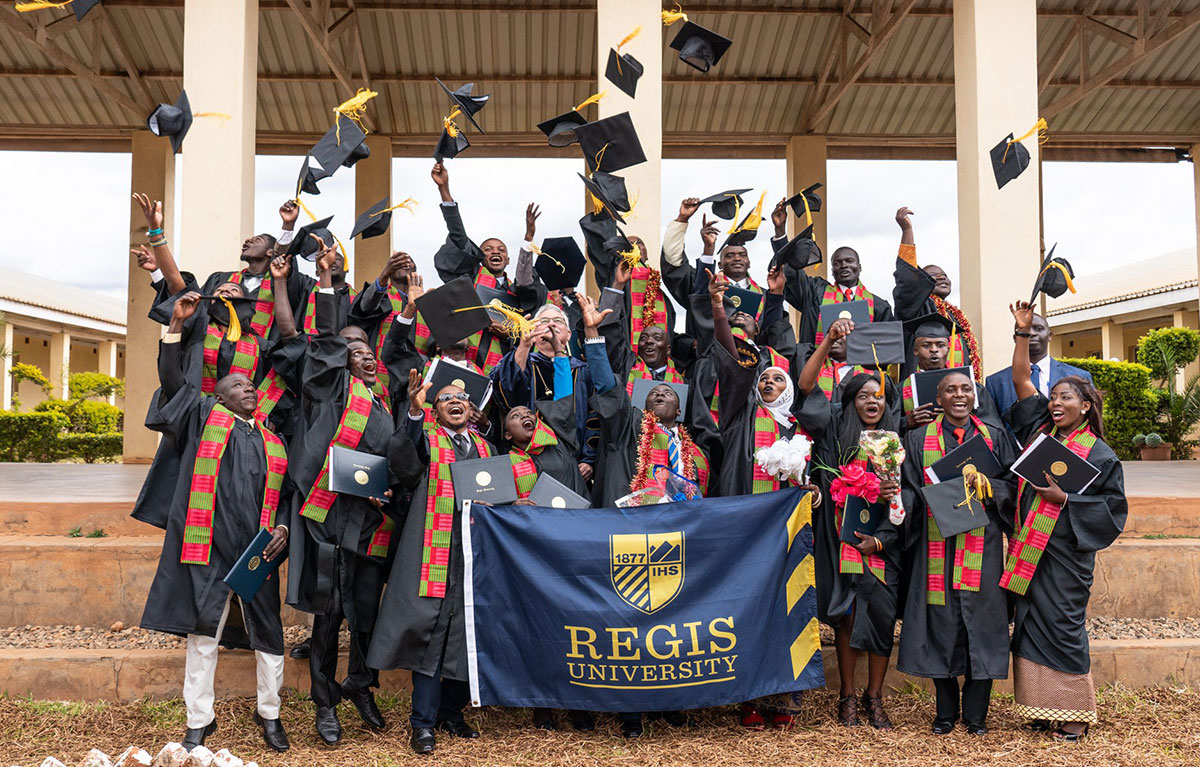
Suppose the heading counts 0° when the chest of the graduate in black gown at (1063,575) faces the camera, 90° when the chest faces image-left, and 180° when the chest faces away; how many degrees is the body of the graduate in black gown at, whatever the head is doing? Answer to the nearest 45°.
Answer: approximately 45°

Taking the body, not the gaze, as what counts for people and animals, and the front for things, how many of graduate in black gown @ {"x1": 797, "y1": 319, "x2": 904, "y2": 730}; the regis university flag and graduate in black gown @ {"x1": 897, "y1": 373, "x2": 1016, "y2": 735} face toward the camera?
3

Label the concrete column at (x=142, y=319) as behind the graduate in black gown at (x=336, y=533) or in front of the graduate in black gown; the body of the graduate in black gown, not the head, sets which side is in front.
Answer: behind

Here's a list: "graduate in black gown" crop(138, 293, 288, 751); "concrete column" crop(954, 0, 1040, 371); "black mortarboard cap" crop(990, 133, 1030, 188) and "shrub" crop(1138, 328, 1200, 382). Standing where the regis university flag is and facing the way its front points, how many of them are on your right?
1

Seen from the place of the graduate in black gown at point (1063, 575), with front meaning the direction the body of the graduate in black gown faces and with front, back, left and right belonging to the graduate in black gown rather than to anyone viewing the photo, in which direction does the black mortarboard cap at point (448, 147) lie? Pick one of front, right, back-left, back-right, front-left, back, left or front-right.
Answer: front-right

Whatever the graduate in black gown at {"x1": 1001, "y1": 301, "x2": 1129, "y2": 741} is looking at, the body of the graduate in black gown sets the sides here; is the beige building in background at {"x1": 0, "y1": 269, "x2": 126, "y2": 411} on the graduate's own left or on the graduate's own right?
on the graduate's own right

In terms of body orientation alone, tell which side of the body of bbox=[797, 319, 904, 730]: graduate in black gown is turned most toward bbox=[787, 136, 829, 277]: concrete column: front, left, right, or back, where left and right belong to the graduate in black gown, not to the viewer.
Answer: back

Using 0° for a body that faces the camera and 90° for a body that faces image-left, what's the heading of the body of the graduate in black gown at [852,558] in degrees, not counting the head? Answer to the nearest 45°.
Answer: approximately 0°

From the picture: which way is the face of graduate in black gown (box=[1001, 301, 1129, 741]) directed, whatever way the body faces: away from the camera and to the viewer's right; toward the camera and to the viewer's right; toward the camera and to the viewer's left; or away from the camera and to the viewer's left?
toward the camera and to the viewer's left

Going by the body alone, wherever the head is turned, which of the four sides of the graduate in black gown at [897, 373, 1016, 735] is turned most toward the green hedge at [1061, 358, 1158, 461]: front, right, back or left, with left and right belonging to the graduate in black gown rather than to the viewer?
back

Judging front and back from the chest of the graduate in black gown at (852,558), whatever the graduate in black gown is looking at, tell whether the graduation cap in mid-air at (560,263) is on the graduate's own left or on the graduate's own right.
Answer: on the graduate's own right

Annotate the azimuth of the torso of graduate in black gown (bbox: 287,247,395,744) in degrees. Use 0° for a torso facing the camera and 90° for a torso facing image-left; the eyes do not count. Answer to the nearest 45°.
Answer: approximately 315°
